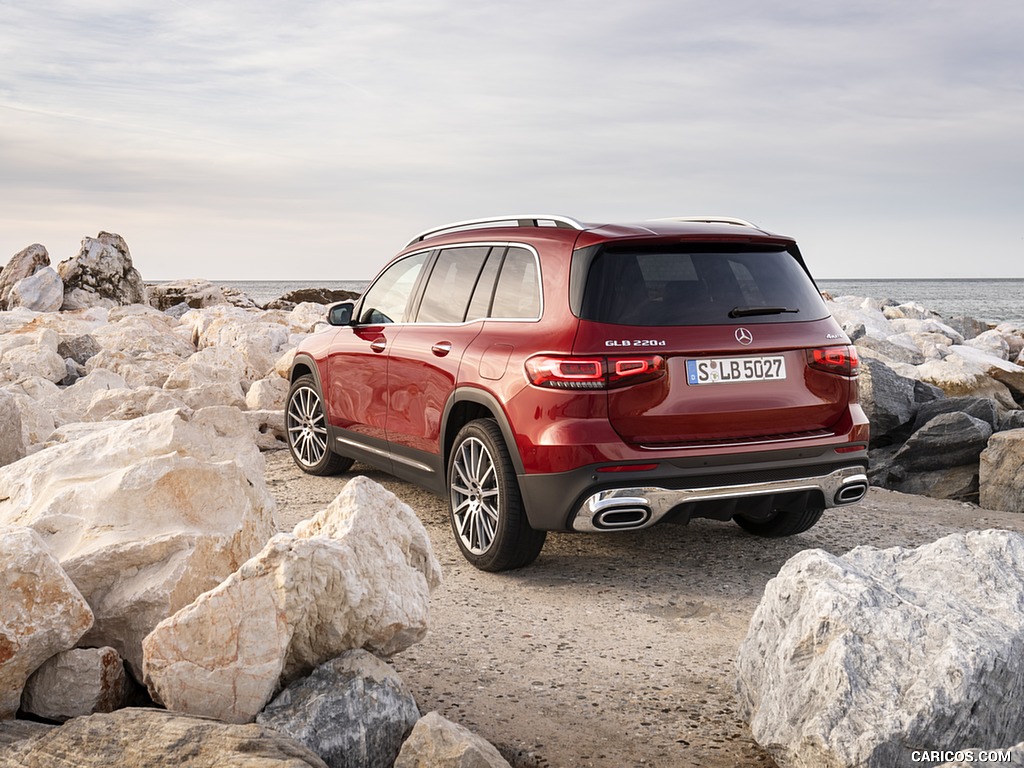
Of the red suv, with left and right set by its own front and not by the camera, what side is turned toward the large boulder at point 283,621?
left

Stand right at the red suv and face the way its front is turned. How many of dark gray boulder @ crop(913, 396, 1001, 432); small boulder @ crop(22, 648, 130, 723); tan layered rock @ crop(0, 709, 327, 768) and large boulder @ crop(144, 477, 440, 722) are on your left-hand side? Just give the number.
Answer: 3

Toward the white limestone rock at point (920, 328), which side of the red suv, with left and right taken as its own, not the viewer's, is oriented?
right

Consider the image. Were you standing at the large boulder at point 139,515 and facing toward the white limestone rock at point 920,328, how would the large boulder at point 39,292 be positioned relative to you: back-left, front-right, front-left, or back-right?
front-left

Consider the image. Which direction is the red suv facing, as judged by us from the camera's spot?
facing away from the viewer and to the left of the viewer

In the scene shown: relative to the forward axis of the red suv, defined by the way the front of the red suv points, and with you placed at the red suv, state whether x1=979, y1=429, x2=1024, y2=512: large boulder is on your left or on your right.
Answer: on your right

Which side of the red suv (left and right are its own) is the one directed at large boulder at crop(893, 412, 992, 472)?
right

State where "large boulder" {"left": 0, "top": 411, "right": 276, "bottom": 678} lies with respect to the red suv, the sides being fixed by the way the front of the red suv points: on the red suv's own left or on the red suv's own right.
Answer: on the red suv's own left

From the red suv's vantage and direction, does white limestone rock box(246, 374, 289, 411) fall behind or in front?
in front

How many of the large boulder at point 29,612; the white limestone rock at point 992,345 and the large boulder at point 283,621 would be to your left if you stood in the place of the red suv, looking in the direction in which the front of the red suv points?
2

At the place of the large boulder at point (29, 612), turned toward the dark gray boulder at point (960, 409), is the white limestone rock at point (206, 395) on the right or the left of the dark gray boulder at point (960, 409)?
left

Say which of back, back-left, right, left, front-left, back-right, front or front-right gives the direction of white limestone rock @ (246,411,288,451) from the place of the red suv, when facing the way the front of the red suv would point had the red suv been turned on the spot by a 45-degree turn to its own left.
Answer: front-right

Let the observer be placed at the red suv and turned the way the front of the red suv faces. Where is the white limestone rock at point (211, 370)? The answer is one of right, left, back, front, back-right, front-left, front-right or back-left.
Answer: front

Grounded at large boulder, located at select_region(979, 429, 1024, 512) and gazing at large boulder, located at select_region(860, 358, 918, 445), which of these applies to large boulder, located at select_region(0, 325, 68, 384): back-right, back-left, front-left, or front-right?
front-left

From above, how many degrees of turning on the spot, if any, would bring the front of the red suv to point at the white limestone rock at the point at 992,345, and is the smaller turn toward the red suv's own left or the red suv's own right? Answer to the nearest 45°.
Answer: approximately 90° to the red suv's own right

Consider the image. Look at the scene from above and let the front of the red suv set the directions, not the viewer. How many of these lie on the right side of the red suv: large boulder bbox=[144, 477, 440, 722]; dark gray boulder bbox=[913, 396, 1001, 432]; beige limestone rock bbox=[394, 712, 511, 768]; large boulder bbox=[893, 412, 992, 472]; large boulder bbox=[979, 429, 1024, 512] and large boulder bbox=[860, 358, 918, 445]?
4

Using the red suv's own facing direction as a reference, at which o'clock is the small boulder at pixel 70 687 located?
The small boulder is roughly at 9 o'clock from the red suv.

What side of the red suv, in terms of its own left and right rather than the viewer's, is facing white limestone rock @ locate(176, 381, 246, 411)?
front

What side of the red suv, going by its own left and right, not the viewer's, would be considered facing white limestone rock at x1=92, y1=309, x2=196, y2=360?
front

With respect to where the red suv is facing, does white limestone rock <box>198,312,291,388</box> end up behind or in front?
in front
